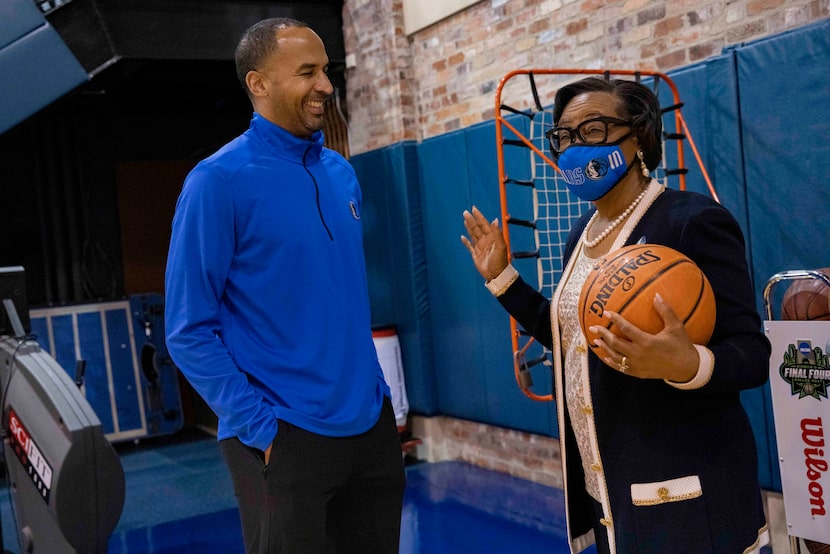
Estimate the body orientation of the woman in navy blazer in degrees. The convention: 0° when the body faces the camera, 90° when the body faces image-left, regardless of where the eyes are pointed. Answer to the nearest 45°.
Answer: approximately 45°

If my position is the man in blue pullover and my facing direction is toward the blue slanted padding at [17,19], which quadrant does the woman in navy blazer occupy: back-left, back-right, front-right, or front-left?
back-right

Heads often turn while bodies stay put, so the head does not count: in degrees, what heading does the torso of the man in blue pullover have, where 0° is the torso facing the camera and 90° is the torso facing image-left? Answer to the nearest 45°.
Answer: approximately 315°

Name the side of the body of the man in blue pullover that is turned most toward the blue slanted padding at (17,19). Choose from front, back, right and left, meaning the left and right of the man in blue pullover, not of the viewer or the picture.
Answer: back

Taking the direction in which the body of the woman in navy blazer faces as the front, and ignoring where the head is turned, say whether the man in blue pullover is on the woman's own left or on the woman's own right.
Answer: on the woman's own right

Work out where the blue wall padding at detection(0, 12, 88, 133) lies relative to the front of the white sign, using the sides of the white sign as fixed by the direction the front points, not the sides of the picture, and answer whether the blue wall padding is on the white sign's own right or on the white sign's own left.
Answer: on the white sign's own right

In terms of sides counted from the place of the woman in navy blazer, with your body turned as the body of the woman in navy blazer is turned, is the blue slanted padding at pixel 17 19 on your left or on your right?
on your right

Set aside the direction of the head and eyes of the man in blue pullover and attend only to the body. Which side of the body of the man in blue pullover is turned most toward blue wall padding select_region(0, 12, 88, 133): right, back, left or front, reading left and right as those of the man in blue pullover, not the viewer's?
back
